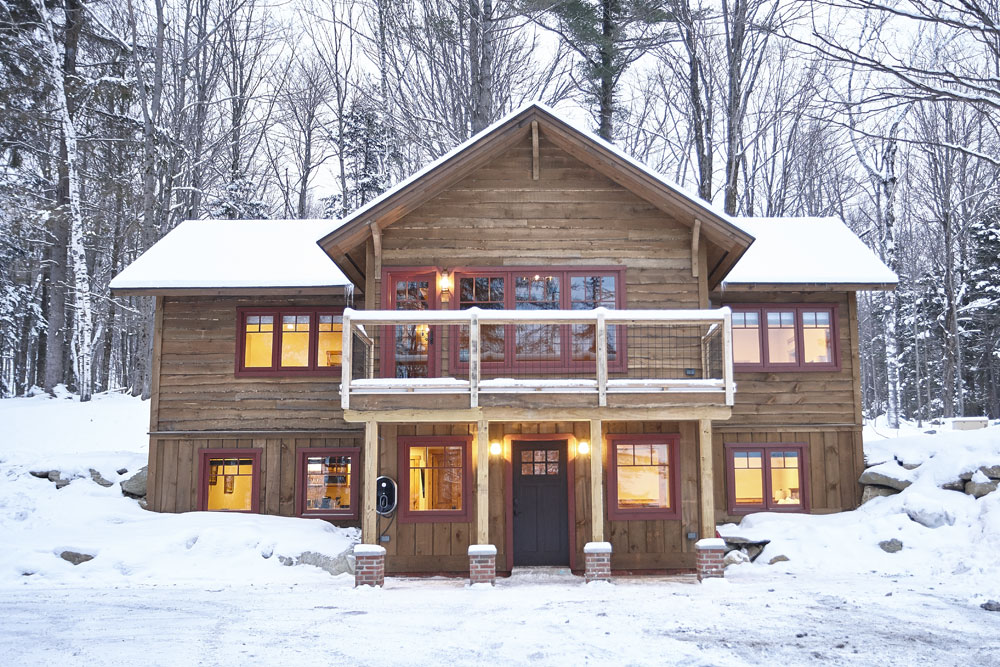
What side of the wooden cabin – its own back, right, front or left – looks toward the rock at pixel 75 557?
right

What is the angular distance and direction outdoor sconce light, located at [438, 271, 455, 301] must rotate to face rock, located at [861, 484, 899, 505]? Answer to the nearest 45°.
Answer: approximately 90° to its left

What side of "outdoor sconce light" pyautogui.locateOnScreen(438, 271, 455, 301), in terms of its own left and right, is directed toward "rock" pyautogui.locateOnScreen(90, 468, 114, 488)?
right

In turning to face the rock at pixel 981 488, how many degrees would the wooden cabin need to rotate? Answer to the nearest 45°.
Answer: approximately 90° to its left

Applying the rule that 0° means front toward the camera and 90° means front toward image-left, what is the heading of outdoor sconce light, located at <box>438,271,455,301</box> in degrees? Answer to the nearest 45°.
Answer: approximately 0°

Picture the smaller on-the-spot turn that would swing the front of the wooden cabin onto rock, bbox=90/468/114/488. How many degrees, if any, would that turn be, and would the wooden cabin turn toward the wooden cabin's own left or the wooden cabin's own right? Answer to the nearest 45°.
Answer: approximately 90° to the wooden cabin's own right

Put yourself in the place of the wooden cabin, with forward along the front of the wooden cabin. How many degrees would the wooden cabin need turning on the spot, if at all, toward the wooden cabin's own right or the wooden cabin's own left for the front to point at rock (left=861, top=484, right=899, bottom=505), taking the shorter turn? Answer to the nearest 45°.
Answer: approximately 90° to the wooden cabin's own left

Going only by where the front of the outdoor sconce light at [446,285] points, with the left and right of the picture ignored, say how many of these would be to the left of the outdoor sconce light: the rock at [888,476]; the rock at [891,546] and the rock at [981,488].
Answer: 3
